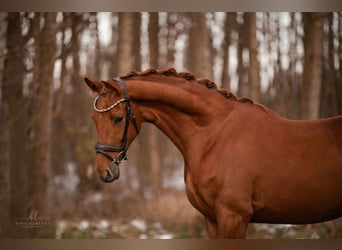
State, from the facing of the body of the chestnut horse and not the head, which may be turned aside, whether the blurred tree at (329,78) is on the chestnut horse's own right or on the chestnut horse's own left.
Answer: on the chestnut horse's own right

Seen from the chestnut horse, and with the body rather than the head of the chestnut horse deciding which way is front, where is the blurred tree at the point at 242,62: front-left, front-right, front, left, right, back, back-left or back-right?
right

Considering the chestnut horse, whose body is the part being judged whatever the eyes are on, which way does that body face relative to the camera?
to the viewer's left

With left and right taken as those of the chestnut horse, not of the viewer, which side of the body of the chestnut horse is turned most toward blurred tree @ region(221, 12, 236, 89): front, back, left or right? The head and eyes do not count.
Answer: right
